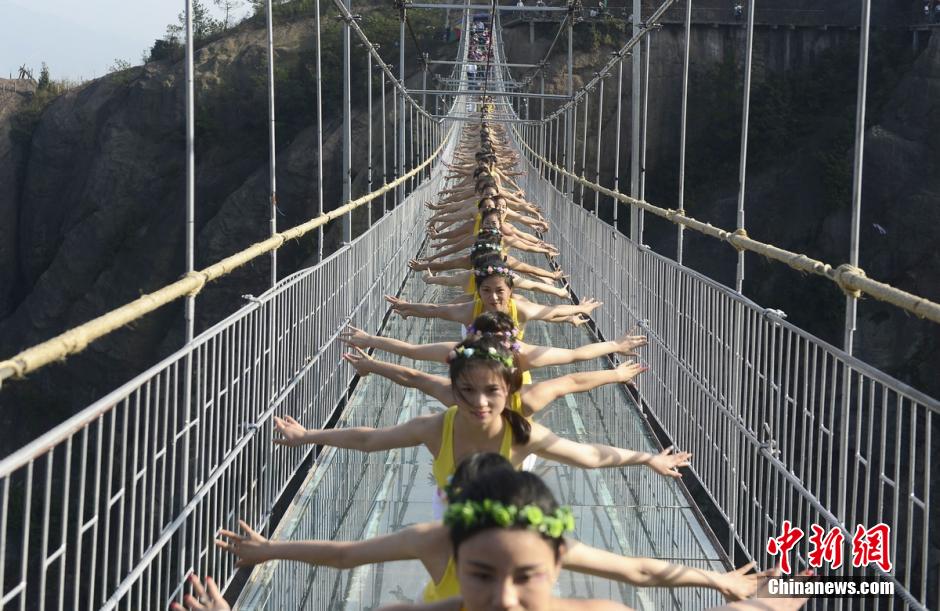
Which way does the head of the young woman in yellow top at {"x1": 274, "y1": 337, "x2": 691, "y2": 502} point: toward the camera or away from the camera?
toward the camera

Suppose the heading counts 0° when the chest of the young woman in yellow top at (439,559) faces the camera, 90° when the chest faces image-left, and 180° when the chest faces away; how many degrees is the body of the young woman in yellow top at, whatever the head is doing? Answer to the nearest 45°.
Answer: approximately 0°

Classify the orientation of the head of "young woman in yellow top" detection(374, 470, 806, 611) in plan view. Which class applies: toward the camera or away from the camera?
toward the camera

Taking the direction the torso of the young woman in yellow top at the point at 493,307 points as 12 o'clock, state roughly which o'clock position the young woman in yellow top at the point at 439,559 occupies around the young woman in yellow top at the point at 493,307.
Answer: the young woman in yellow top at the point at 439,559 is roughly at 12 o'clock from the young woman in yellow top at the point at 493,307.

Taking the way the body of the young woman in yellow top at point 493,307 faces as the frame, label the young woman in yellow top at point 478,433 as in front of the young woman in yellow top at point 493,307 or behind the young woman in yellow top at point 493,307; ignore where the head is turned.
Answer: in front

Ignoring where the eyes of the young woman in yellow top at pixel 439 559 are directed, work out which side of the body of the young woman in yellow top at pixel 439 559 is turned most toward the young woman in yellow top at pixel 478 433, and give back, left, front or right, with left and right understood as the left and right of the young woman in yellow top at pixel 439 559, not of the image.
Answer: back

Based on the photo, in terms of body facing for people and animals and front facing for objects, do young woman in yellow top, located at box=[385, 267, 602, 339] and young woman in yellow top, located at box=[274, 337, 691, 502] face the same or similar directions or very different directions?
same or similar directions

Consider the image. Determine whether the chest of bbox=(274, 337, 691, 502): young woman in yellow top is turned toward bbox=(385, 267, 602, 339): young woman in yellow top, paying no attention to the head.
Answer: no

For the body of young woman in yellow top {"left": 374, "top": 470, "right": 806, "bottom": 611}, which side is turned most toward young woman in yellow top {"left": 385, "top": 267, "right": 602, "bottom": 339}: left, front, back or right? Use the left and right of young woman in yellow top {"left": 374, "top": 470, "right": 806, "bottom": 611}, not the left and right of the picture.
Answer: back

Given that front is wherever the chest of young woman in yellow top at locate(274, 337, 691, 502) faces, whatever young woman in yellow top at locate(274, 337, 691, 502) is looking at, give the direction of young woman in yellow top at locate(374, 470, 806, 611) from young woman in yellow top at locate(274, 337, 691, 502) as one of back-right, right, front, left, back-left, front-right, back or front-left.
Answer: front

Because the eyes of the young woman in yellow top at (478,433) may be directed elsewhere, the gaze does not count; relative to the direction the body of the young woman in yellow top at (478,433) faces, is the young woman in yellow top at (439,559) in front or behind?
in front

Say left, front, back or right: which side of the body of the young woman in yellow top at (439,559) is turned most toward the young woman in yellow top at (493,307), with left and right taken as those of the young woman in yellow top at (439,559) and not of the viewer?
back

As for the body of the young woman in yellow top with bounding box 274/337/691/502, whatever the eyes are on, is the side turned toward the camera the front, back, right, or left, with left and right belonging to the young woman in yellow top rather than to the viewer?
front

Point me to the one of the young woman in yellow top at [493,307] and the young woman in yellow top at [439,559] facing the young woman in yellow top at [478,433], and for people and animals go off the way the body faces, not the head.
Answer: the young woman in yellow top at [493,307]
